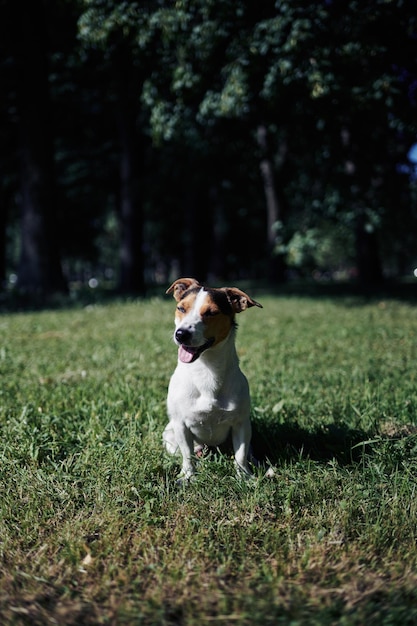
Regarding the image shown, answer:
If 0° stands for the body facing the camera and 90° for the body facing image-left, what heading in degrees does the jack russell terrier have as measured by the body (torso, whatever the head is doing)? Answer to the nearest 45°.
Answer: approximately 0°

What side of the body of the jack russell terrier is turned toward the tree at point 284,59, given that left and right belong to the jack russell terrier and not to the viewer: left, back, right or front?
back
